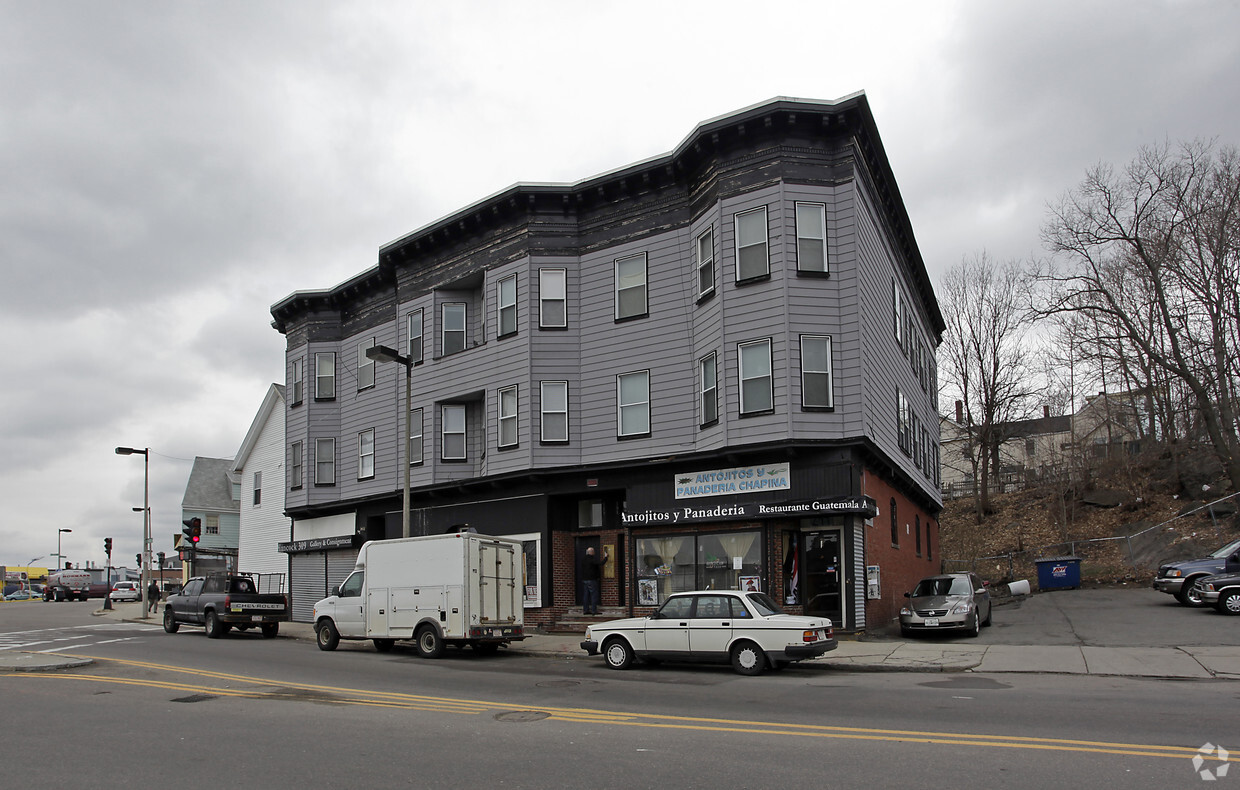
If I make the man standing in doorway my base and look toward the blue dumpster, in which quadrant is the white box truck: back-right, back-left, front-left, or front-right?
back-right

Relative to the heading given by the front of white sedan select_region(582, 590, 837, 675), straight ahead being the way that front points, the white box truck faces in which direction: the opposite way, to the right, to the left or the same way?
the same way

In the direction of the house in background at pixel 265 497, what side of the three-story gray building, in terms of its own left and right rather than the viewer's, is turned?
right

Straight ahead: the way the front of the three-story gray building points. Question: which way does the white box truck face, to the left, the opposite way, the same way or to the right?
to the right

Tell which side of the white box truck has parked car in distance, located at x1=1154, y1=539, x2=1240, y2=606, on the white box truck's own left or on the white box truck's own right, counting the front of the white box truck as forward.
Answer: on the white box truck's own right

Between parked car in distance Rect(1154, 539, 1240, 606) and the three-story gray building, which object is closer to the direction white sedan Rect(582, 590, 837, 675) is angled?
the three-story gray building

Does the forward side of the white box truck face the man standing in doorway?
no

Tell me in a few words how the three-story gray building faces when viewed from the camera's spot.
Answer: facing the viewer and to the left of the viewer

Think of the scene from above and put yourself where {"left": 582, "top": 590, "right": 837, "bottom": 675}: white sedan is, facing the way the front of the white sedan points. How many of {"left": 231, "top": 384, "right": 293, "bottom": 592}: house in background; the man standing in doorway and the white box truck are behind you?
0

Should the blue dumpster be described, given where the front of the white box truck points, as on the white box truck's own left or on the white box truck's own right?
on the white box truck's own right

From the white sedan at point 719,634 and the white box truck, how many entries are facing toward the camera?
0

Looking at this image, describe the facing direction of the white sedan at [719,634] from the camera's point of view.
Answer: facing away from the viewer and to the left of the viewer
